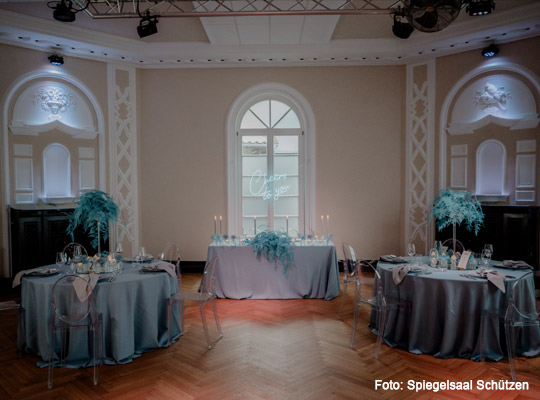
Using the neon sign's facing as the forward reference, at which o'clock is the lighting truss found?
The lighting truss is roughly at 12 o'clock from the neon sign.

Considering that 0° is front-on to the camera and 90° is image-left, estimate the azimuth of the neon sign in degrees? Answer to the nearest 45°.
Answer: approximately 0°

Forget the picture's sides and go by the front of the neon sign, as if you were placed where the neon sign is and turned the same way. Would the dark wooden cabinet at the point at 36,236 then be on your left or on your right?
on your right

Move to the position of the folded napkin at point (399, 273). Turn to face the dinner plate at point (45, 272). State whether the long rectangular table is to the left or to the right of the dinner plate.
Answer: right

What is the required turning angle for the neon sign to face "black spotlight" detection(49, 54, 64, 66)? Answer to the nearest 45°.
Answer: approximately 90° to its right
